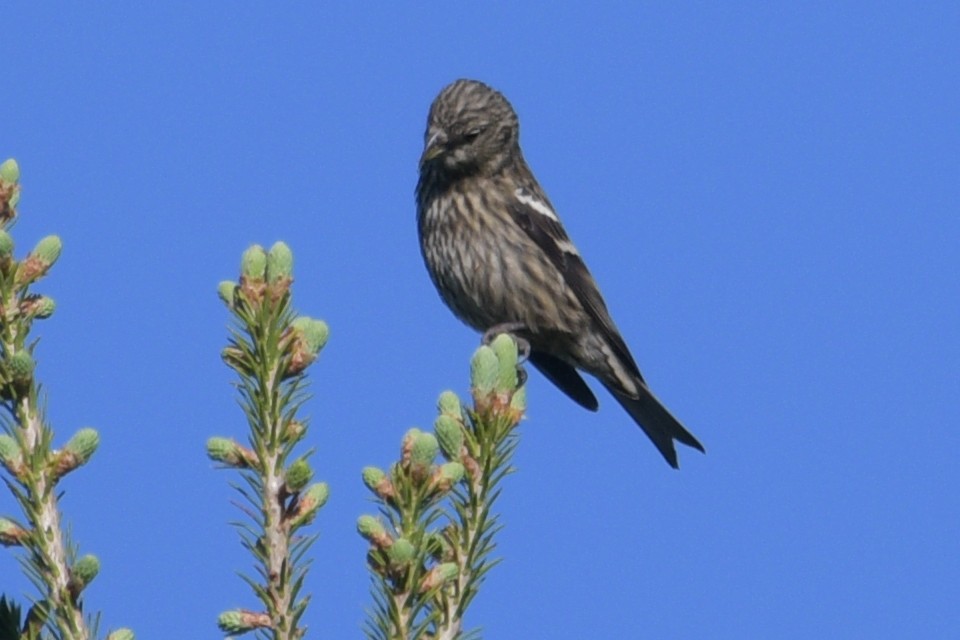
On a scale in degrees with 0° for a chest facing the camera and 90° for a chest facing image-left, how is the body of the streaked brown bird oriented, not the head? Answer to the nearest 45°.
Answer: approximately 45°
